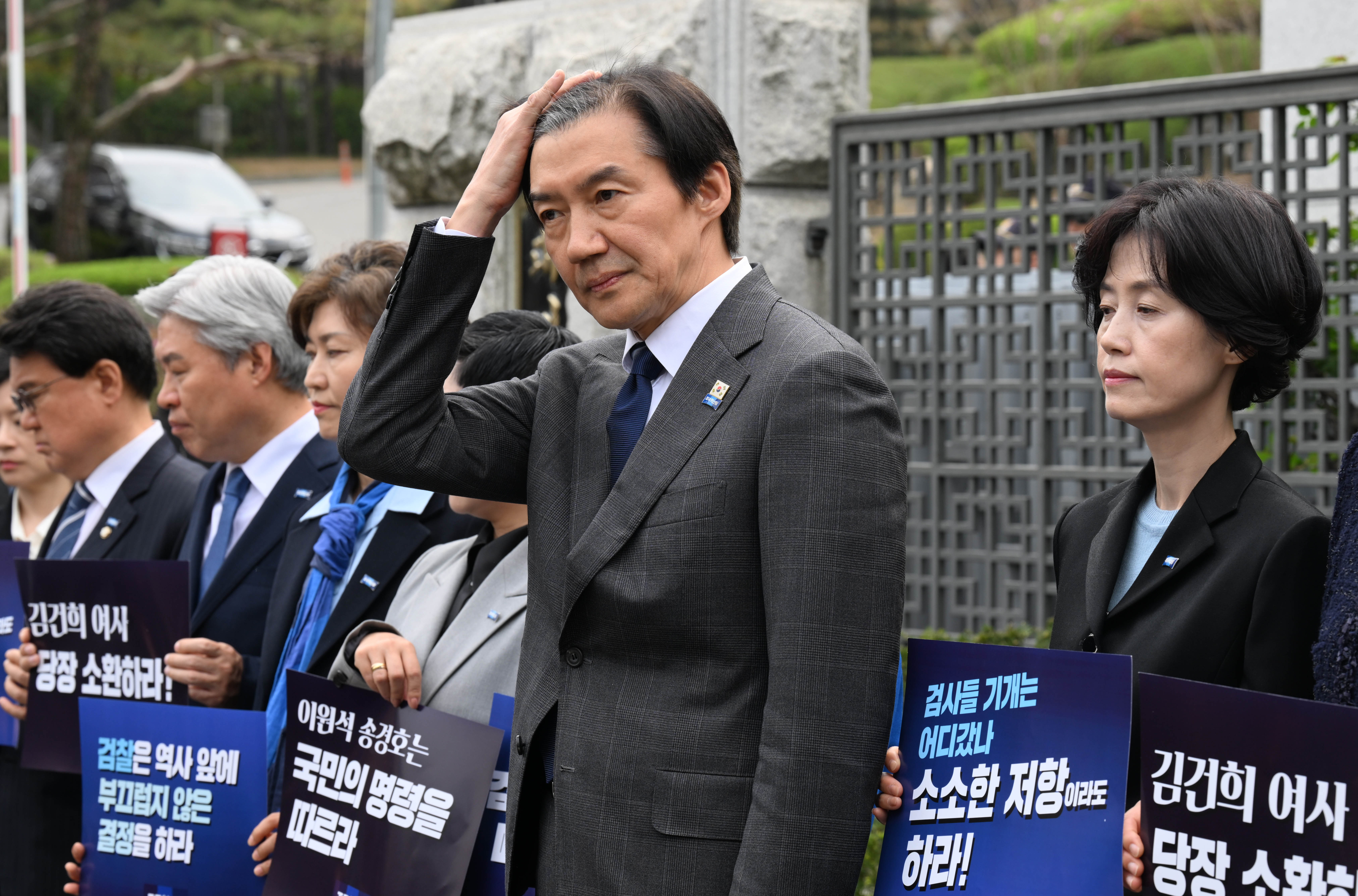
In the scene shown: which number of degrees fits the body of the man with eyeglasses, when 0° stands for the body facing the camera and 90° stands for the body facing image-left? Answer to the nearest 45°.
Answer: approximately 45°

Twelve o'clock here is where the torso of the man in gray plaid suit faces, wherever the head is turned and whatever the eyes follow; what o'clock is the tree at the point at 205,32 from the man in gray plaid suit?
The tree is roughly at 4 o'clock from the man in gray plaid suit.

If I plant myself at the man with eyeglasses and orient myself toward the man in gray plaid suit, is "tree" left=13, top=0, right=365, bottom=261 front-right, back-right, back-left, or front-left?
back-left

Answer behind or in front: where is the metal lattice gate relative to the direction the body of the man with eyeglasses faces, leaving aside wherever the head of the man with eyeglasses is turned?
behind

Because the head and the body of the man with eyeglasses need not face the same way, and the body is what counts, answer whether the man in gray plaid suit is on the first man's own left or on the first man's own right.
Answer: on the first man's own left

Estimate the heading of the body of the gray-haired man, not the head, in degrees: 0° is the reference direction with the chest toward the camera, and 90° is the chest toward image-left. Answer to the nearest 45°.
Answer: approximately 45°

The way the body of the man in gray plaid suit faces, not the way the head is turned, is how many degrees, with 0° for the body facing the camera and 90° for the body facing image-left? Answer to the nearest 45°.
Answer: approximately 45°
